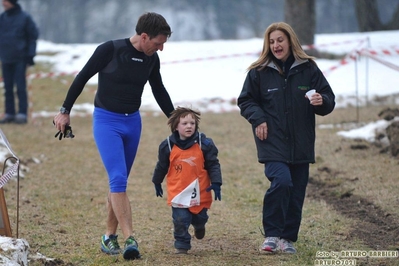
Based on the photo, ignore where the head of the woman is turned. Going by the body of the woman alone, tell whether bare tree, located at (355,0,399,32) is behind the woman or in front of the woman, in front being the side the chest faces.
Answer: behind

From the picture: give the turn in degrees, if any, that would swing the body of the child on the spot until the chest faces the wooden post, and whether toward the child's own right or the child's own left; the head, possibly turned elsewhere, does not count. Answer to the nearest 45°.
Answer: approximately 90° to the child's own right

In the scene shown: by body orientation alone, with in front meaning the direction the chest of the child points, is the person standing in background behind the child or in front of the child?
behind

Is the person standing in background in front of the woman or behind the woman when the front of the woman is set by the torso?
behind

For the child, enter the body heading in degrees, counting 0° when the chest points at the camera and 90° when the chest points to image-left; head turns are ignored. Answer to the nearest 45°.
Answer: approximately 0°

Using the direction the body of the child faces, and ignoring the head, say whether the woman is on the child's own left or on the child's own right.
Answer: on the child's own left

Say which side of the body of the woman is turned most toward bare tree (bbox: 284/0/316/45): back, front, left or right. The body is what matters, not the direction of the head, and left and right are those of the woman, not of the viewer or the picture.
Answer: back

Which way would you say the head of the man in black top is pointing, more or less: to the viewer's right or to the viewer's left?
to the viewer's right

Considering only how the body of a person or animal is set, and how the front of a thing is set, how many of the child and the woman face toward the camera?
2
